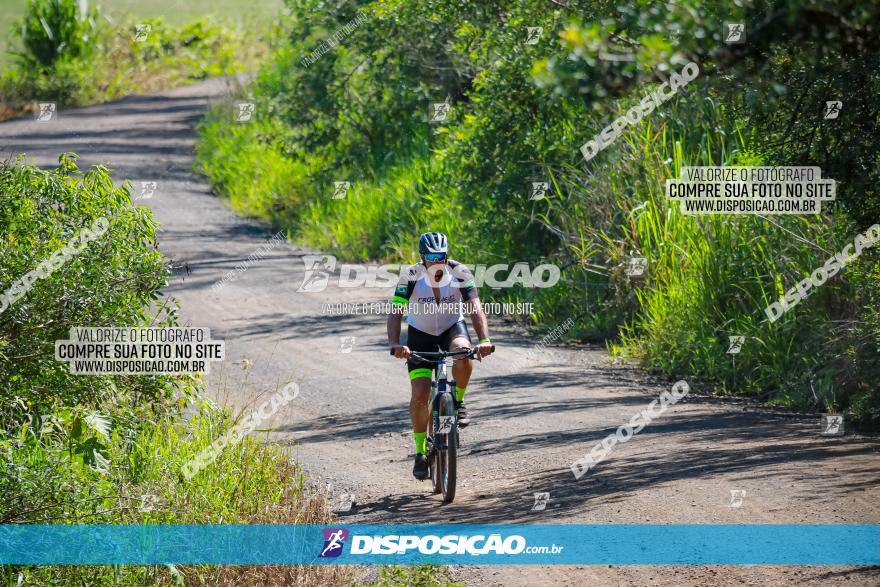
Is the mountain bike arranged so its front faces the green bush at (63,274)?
no

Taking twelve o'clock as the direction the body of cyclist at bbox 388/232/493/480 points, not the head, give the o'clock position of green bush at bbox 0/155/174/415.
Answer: The green bush is roughly at 3 o'clock from the cyclist.

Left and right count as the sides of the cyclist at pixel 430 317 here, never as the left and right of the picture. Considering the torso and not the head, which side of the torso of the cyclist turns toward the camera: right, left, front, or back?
front

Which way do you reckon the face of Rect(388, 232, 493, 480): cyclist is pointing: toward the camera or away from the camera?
toward the camera

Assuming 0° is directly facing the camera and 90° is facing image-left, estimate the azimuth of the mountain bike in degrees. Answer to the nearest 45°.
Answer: approximately 0°

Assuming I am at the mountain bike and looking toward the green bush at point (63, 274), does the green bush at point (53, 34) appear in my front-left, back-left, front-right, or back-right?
front-right
